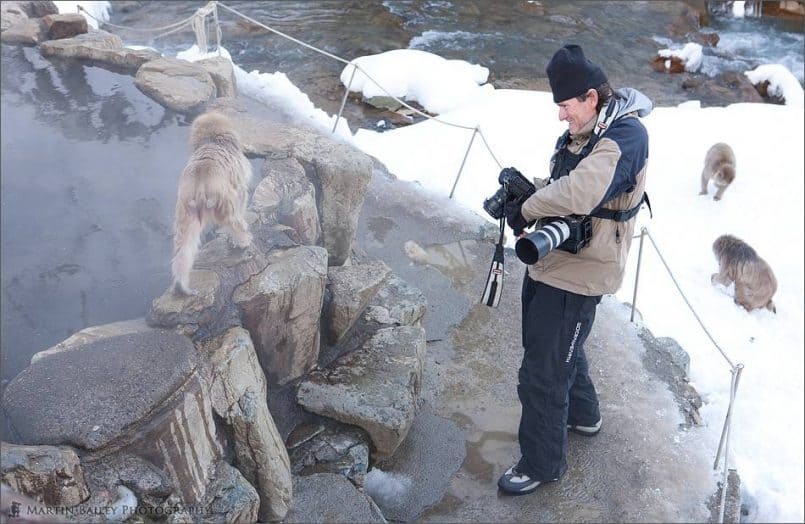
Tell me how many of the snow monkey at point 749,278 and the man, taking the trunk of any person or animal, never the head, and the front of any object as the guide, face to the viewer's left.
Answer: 2

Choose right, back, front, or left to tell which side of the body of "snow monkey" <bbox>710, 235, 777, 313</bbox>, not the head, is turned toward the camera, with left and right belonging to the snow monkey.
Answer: left

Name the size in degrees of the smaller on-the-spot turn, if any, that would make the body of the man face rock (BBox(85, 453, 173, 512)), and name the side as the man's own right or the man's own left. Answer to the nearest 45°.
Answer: approximately 45° to the man's own left

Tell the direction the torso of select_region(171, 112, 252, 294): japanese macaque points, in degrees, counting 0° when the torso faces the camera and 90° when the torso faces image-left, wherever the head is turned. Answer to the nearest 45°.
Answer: approximately 180°

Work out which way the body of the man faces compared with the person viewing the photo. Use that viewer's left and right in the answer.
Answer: facing to the left of the viewer

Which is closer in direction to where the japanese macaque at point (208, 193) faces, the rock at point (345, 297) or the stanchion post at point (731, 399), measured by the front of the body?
the rock

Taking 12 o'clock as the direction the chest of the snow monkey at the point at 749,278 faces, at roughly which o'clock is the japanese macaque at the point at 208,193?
The japanese macaque is roughly at 10 o'clock from the snow monkey.

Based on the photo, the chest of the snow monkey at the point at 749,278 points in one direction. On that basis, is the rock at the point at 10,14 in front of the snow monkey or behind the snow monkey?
in front

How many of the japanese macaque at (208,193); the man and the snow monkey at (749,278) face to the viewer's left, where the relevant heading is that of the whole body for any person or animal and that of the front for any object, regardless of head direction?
2
